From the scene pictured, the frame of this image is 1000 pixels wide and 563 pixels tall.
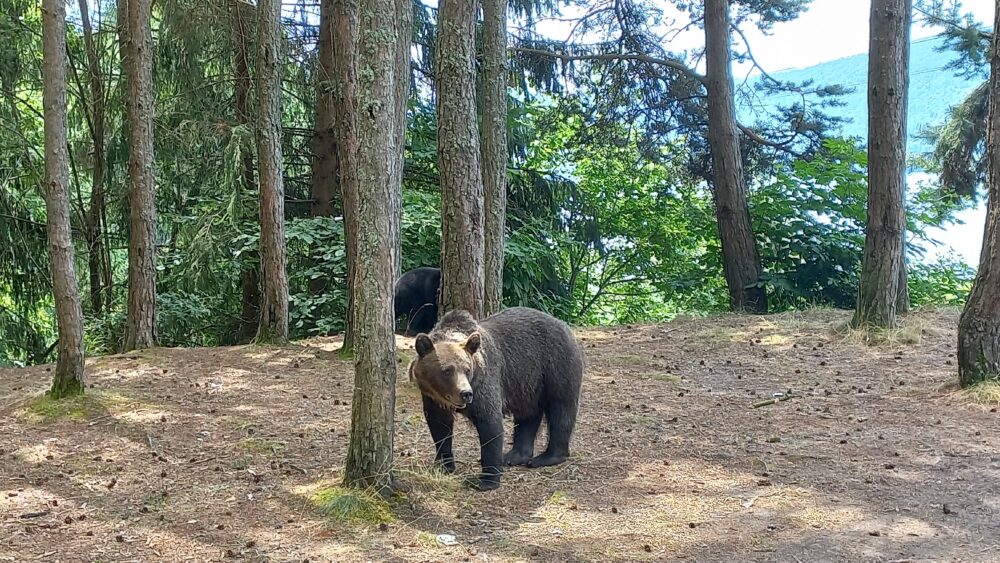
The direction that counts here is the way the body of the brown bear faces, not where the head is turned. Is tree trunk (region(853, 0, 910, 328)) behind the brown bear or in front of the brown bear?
behind

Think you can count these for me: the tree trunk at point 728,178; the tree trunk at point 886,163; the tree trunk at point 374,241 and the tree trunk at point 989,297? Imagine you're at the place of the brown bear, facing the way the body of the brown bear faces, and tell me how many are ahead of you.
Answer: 1

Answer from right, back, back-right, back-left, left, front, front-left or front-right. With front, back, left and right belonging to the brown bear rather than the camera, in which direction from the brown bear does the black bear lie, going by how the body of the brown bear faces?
back-right

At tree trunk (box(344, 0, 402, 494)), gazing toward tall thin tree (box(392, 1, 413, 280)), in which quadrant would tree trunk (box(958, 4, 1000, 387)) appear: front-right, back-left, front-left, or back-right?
front-right

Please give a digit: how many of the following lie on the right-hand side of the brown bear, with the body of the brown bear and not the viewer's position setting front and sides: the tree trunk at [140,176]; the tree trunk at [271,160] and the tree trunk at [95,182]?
3

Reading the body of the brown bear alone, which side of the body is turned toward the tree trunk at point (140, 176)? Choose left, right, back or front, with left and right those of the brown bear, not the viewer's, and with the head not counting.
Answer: right

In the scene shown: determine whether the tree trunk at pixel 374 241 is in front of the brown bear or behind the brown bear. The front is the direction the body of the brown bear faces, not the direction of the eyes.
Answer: in front

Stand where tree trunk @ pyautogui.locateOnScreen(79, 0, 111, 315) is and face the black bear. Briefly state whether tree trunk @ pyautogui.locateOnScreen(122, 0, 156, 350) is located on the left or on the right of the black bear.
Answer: right

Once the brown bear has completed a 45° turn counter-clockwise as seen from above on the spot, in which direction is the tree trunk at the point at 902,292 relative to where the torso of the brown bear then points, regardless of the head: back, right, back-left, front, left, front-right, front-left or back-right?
back-left

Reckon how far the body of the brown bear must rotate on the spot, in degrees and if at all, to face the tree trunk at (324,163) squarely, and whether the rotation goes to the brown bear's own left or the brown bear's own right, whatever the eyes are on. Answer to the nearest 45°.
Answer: approximately 135° to the brown bear's own right

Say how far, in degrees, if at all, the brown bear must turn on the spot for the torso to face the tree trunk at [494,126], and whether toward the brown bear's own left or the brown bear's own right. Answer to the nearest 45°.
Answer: approximately 135° to the brown bear's own right

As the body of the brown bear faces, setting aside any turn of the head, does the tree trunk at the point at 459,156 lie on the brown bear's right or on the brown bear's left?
on the brown bear's right

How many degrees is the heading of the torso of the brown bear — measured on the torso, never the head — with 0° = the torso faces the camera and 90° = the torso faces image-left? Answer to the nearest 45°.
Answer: approximately 45°
